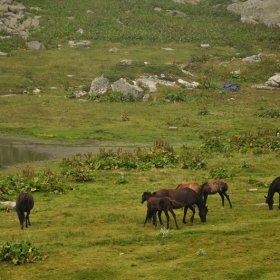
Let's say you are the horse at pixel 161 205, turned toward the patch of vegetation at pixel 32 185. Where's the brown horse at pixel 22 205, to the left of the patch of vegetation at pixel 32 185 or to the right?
left

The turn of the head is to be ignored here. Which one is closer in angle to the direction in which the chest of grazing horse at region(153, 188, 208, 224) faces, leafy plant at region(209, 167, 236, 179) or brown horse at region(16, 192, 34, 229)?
the leafy plant

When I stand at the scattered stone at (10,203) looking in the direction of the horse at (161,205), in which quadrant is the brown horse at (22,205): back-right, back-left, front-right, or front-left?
front-right

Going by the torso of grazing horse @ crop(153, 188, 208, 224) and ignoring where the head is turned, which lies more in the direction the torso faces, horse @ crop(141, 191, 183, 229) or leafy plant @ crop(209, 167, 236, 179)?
the leafy plant

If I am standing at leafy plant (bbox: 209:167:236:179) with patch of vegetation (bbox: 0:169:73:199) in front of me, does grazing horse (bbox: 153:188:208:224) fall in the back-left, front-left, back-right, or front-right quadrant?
front-left

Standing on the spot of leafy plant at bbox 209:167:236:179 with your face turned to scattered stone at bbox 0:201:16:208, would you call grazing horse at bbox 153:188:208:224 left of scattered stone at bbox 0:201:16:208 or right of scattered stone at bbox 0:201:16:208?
left

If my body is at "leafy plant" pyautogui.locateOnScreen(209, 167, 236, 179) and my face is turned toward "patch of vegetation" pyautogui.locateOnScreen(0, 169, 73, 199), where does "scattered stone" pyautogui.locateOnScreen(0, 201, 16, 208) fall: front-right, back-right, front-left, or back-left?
front-left

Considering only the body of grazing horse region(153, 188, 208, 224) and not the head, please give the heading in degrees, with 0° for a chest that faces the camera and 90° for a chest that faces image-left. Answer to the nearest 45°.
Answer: approximately 270°

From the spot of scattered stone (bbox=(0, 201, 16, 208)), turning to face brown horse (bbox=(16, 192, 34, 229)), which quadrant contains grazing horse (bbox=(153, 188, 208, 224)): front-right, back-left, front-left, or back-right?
front-left

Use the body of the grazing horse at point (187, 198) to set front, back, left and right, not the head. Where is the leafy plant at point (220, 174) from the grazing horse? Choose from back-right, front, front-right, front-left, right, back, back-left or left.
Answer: left
